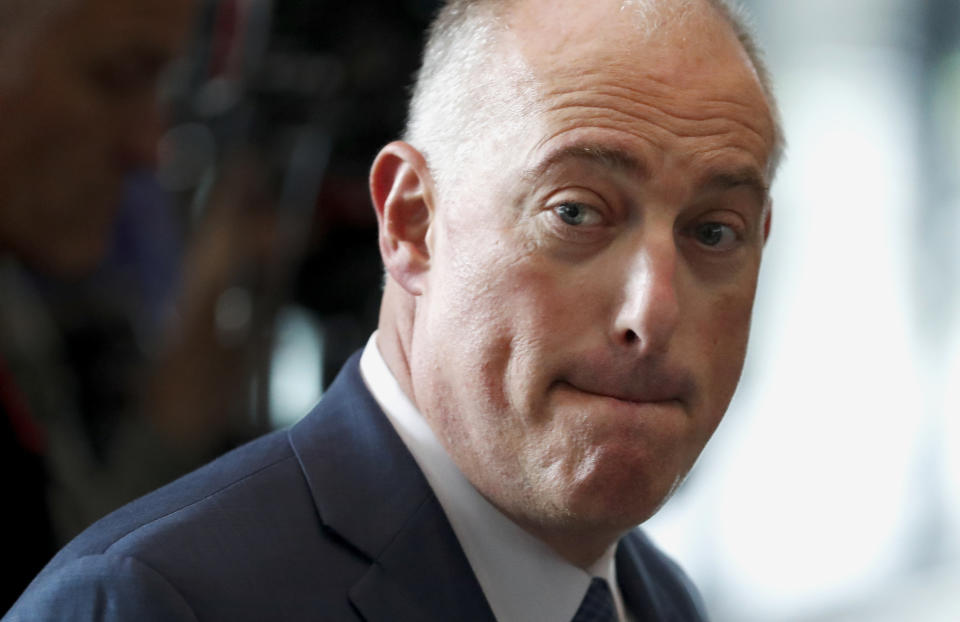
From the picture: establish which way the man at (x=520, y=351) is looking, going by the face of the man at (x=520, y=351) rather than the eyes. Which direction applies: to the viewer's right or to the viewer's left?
to the viewer's right

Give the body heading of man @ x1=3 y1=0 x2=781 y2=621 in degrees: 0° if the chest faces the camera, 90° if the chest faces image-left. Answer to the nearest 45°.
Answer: approximately 315°

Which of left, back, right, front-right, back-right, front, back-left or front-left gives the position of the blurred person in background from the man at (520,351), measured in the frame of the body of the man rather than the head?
back
